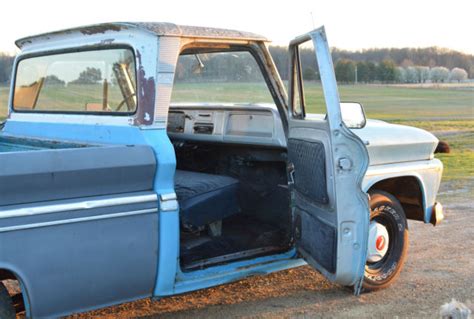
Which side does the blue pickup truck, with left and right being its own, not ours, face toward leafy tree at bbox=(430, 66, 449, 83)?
front

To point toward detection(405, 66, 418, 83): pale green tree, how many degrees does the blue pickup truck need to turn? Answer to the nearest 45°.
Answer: approximately 45° to its left

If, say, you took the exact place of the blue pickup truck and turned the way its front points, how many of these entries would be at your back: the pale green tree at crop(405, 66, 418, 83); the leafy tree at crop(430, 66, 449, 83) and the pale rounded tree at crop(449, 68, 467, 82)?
0

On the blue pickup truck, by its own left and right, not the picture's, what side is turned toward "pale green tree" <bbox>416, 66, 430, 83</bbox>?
front

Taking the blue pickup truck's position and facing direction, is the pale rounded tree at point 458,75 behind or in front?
in front

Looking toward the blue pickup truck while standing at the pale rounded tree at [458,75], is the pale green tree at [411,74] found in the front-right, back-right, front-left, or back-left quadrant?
front-right

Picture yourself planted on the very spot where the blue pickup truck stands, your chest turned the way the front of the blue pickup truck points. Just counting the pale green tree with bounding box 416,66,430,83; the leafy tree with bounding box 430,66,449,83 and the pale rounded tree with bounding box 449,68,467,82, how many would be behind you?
0

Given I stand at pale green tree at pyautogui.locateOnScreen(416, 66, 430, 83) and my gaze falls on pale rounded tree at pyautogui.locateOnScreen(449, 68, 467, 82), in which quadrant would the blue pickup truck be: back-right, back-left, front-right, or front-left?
back-right

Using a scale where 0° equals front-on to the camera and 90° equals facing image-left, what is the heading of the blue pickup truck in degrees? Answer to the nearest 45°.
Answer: approximately 225°
